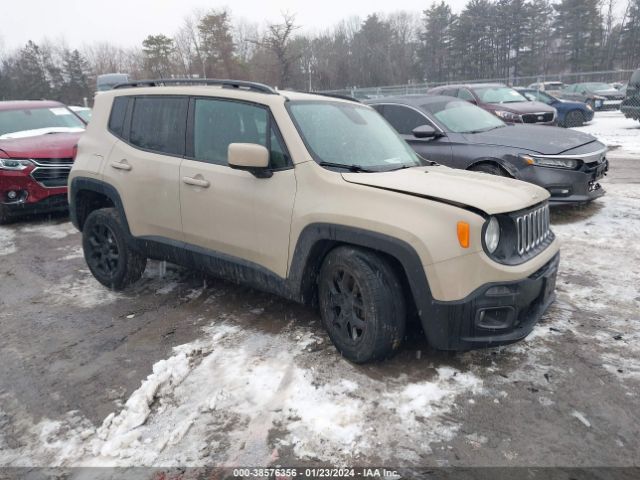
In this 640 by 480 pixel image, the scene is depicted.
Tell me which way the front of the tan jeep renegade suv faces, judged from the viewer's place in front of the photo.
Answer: facing the viewer and to the right of the viewer

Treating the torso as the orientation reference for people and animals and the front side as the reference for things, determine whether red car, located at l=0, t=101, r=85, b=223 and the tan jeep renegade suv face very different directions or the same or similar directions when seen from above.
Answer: same or similar directions

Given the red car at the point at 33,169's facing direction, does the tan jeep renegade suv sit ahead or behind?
ahead

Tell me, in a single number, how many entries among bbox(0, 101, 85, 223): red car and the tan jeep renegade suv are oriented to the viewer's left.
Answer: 0

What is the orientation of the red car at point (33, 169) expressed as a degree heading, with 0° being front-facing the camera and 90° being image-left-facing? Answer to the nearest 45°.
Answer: approximately 315°

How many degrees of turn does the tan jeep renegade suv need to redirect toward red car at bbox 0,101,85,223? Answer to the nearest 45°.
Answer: approximately 180°
